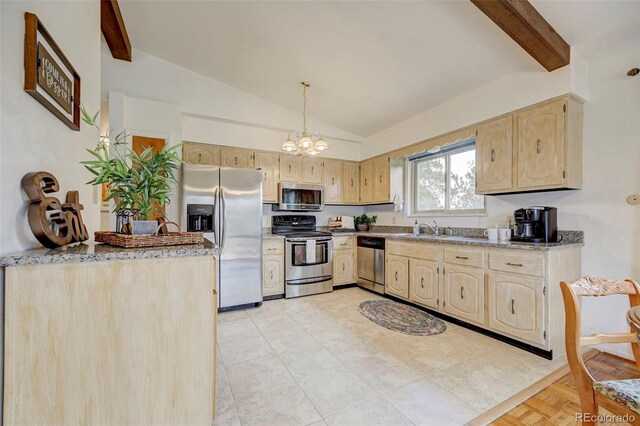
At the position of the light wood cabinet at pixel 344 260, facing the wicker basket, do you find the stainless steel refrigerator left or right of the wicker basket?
right

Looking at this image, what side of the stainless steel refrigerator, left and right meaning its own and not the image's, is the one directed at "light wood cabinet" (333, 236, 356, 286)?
left

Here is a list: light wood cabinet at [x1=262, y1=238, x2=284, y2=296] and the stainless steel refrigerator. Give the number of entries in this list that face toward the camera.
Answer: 2

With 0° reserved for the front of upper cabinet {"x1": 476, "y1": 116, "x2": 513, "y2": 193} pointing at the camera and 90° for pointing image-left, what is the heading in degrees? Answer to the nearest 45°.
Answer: approximately 45°
